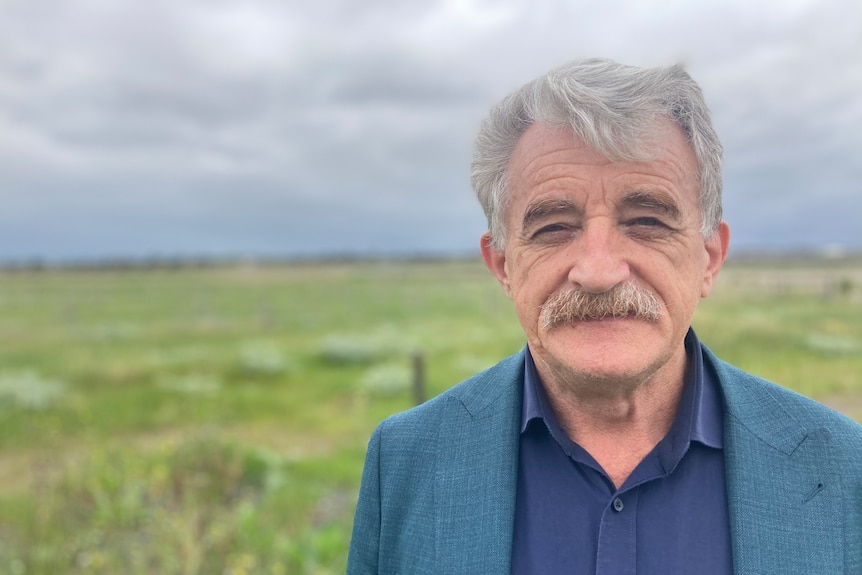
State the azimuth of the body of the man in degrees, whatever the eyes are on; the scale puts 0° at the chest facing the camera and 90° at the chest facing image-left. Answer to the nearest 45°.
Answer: approximately 0°

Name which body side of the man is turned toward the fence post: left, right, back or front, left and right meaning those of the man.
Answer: back
